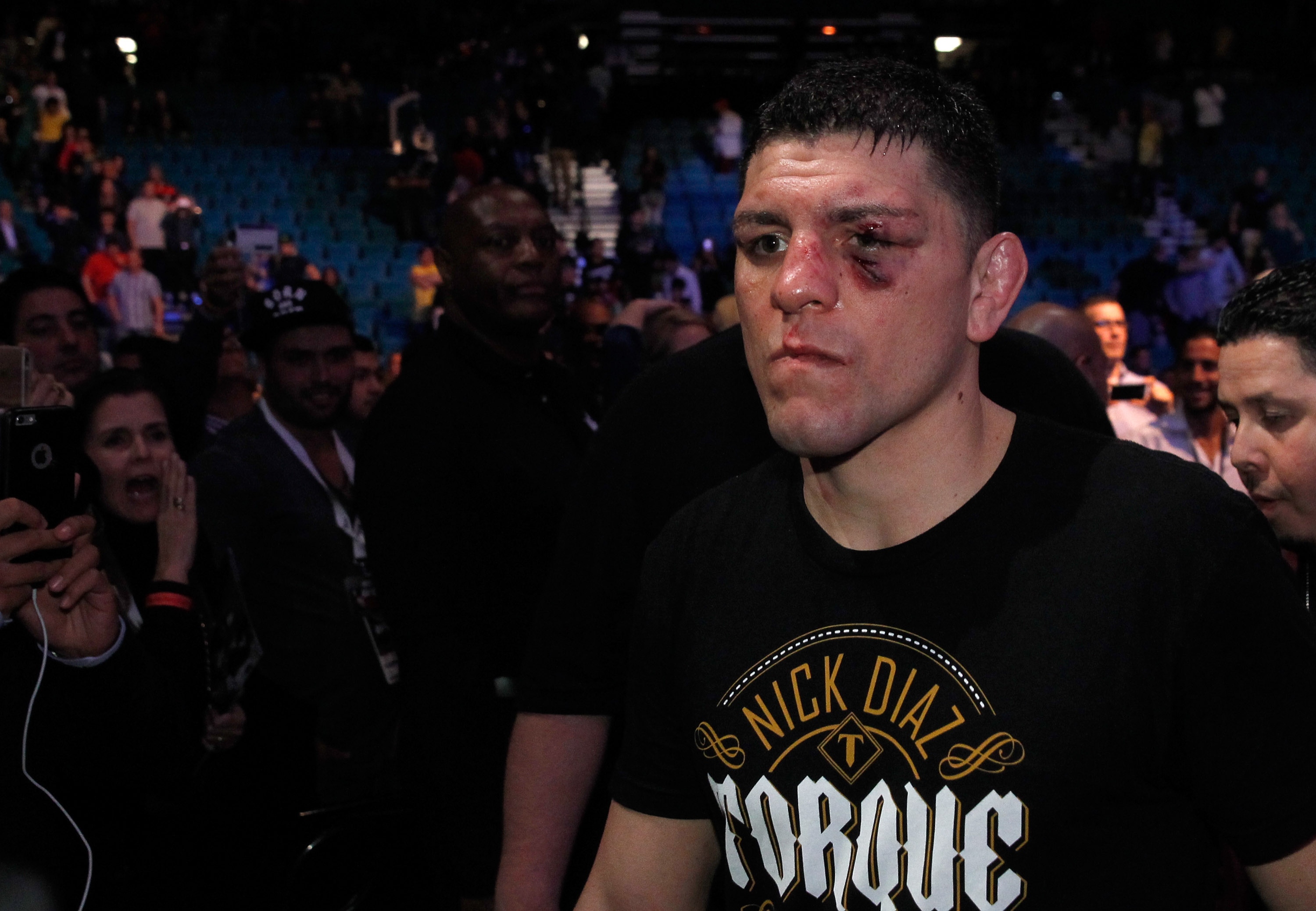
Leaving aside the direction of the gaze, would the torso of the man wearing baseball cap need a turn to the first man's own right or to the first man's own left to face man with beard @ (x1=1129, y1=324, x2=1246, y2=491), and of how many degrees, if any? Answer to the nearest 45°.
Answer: approximately 45° to the first man's own left

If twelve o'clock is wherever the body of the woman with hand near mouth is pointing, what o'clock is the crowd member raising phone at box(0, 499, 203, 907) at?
The crowd member raising phone is roughly at 2 o'clock from the woman with hand near mouth.

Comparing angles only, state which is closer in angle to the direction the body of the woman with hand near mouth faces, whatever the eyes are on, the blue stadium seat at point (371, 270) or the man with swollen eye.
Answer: the man with swollen eye

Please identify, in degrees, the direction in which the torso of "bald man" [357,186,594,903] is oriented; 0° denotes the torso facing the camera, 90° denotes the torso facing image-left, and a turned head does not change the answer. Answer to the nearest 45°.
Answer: approximately 315°

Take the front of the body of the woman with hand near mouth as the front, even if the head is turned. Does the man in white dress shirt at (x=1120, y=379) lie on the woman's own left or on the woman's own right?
on the woman's own left

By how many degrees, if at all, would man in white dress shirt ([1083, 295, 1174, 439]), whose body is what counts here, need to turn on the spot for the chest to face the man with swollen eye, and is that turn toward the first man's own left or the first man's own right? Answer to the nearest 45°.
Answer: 0° — they already face them

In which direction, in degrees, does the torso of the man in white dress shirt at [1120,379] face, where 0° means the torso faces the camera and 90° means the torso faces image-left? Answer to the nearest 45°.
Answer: approximately 0°

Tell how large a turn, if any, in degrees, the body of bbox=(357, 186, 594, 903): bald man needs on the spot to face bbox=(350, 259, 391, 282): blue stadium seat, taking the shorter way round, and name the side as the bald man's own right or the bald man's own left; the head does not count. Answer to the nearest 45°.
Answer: approximately 135° to the bald man's own left

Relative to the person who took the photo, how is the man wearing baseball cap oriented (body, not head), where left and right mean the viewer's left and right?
facing the viewer and to the right of the viewer

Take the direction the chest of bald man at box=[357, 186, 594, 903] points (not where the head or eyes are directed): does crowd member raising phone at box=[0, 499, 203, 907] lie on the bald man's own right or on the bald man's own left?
on the bald man's own right
